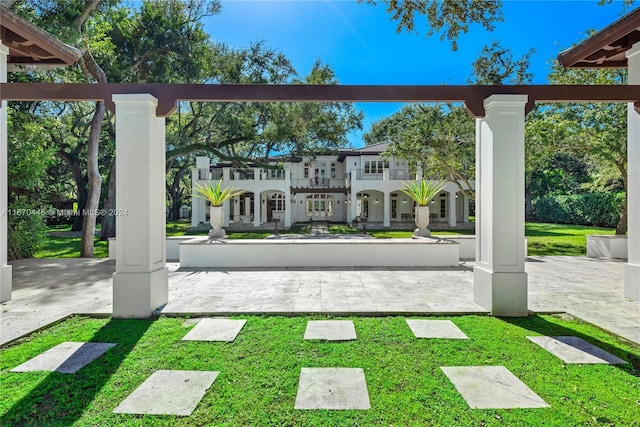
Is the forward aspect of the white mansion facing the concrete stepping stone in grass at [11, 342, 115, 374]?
yes

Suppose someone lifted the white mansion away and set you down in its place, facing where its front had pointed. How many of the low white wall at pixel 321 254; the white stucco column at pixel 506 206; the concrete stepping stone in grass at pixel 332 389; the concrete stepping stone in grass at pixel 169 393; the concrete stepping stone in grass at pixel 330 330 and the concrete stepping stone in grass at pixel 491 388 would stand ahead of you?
6

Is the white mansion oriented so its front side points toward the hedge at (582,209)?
no

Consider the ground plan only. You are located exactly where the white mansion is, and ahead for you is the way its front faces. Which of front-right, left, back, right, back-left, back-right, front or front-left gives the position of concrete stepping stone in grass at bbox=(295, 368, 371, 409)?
front

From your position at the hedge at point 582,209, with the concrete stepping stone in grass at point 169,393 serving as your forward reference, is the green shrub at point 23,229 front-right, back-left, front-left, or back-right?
front-right

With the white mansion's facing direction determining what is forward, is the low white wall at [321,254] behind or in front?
in front

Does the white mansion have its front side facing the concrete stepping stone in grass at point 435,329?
yes

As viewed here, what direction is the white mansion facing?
toward the camera

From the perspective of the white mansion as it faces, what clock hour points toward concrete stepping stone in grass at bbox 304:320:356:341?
The concrete stepping stone in grass is roughly at 12 o'clock from the white mansion.

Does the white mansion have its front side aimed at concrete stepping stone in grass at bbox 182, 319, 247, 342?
yes

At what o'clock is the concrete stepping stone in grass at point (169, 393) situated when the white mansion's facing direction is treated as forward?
The concrete stepping stone in grass is roughly at 12 o'clock from the white mansion.

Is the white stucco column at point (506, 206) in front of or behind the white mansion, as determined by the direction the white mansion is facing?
in front

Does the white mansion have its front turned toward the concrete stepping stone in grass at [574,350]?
yes

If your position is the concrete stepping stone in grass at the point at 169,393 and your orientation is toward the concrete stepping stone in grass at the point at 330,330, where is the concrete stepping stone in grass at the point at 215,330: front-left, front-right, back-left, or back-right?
front-left

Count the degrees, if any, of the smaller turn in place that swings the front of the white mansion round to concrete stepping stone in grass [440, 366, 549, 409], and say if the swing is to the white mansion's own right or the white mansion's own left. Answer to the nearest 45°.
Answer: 0° — it already faces it

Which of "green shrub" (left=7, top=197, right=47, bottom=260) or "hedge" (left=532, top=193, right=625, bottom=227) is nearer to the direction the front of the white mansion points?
the green shrub
